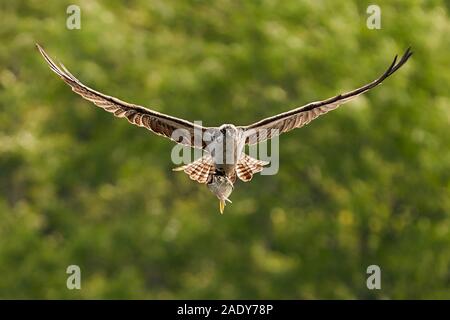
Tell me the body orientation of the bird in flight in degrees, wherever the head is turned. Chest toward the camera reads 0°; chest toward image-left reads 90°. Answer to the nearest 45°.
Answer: approximately 0°
